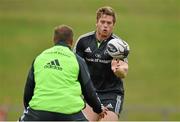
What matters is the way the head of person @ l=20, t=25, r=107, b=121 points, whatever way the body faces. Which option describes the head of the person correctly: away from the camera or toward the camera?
away from the camera

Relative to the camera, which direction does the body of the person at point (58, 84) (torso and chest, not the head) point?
away from the camera
